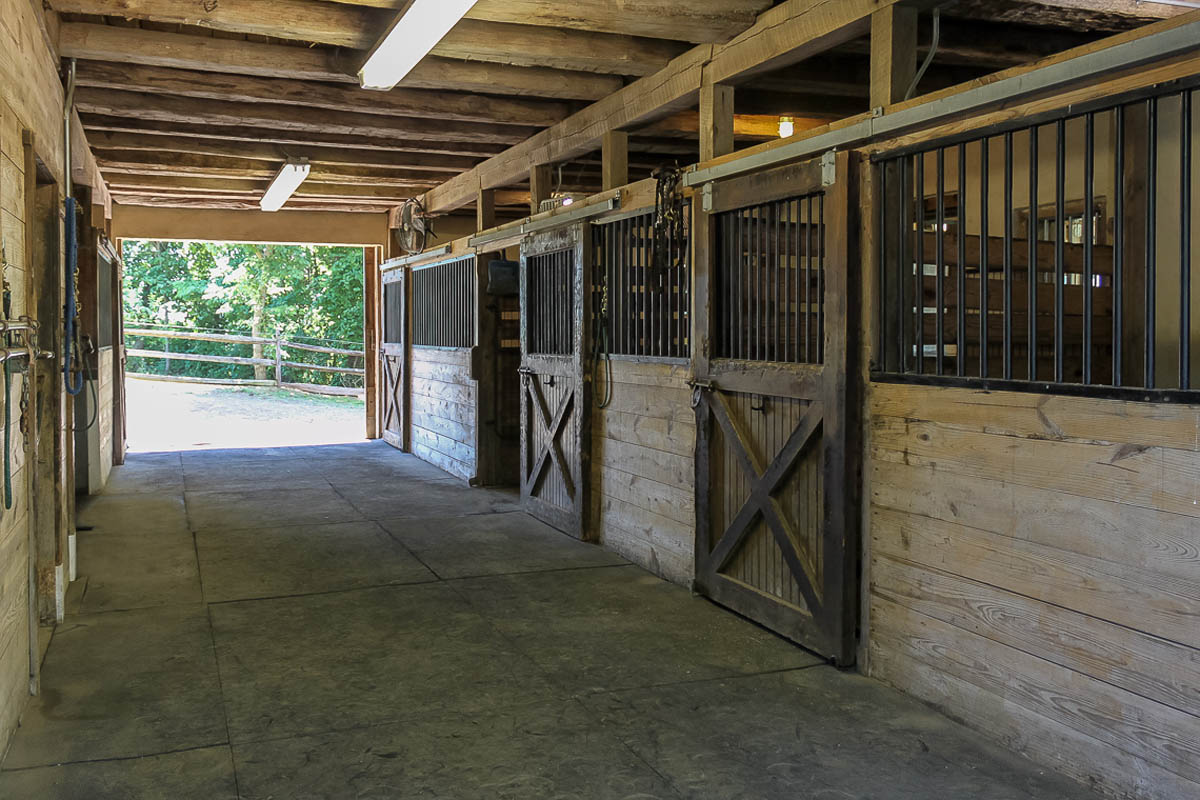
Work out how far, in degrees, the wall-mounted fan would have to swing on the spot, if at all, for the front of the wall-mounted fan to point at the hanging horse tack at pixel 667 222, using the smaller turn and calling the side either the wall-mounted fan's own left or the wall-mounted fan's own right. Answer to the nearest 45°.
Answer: approximately 45° to the wall-mounted fan's own left

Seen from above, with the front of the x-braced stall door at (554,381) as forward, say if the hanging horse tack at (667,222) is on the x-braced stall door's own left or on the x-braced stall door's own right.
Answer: on the x-braced stall door's own left

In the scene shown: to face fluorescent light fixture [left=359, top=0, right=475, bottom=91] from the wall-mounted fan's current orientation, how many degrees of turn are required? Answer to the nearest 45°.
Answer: approximately 45° to its left

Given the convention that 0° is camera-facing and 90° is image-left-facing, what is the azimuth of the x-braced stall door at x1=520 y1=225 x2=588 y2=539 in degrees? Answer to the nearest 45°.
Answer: approximately 45°

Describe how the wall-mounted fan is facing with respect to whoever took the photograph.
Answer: facing the viewer and to the left of the viewer

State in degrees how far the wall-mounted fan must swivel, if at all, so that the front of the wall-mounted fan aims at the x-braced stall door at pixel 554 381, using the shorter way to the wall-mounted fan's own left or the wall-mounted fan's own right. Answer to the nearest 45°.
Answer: approximately 45° to the wall-mounted fan's own left

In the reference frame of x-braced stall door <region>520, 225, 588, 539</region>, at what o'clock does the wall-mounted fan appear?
The wall-mounted fan is roughly at 4 o'clock from the x-braced stall door.

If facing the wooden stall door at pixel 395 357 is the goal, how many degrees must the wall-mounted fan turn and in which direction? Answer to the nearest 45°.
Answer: approximately 135° to its right

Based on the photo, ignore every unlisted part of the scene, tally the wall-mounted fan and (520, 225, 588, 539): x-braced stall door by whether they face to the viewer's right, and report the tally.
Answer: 0
